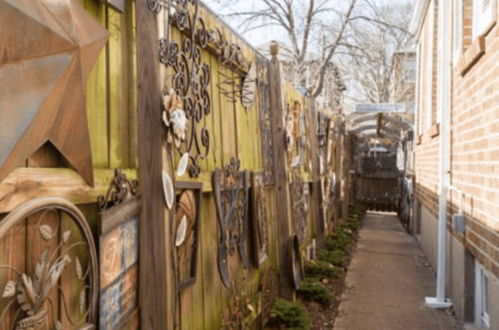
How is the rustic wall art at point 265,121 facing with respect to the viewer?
to the viewer's right

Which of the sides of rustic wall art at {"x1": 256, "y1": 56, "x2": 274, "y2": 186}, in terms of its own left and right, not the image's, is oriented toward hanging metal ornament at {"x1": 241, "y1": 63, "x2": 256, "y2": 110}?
right

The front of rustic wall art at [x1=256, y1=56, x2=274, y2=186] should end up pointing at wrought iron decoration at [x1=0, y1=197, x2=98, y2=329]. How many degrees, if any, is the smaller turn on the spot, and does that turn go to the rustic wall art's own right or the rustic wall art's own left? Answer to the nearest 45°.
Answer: approximately 90° to the rustic wall art's own right

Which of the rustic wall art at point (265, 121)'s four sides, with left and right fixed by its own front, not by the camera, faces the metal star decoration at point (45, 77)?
right

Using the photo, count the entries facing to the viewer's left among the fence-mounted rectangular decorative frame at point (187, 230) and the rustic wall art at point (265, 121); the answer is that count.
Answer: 0

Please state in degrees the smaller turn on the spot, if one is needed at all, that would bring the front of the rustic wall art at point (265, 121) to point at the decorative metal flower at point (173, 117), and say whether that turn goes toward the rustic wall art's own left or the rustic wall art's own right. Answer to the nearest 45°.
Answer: approximately 90° to the rustic wall art's own right

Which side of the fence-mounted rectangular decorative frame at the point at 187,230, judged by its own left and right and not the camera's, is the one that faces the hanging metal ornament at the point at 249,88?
left

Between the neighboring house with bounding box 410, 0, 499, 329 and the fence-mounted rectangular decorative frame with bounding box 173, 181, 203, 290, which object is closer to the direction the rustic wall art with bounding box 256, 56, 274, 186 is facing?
the neighboring house

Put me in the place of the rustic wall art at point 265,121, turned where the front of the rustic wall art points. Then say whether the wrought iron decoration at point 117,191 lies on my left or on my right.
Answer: on my right

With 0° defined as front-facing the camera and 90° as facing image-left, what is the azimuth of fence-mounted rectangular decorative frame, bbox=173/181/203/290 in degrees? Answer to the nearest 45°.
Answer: approximately 315°

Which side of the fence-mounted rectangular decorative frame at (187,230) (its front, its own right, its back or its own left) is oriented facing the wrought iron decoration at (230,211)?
left

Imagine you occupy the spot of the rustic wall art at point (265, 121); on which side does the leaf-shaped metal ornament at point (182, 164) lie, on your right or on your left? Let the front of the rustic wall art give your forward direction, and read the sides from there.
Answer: on your right

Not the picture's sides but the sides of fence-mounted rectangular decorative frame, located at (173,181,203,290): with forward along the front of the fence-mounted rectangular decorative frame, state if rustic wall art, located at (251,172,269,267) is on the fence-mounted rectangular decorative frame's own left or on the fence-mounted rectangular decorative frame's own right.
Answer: on the fence-mounted rectangular decorative frame's own left
